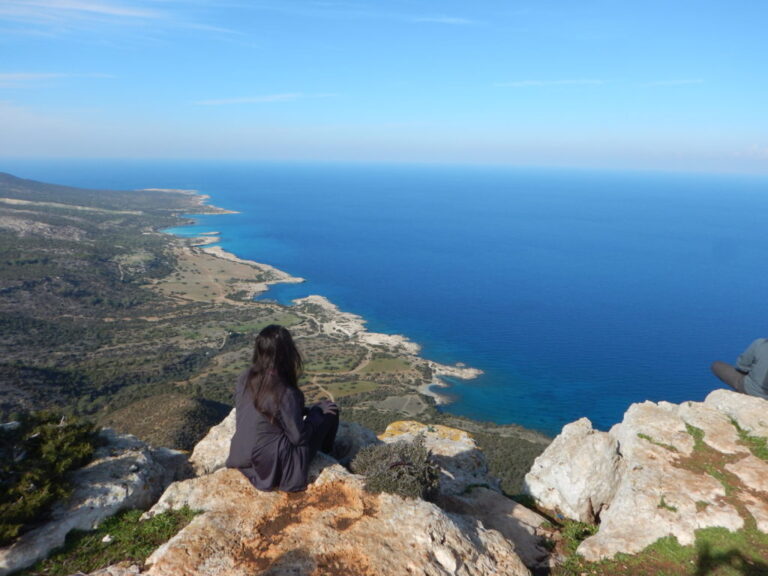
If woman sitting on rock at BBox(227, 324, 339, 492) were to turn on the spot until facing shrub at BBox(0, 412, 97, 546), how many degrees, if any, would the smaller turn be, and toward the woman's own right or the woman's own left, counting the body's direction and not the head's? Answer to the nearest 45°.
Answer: approximately 135° to the woman's own left

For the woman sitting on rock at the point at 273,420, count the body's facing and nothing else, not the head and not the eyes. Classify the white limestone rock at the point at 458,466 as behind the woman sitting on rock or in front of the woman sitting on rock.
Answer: in front

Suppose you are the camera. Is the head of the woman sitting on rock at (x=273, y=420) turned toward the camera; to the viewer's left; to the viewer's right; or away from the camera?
away from the camera

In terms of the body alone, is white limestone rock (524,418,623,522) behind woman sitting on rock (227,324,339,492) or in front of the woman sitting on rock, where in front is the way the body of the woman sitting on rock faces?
in front

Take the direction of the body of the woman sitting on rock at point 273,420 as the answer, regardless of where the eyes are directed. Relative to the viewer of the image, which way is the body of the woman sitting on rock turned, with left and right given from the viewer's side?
facing away from the viewer and to the right of the viewer

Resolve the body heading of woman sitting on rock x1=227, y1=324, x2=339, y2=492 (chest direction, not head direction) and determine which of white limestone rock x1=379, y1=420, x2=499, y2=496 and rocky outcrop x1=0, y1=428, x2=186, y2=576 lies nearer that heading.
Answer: the white limestone rock
